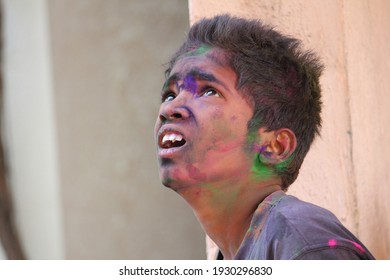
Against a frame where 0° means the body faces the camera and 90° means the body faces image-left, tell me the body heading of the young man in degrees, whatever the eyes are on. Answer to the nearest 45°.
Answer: approximately 45°

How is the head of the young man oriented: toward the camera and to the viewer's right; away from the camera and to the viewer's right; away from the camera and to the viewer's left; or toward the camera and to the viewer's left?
toward the camera and to the viewer's left
